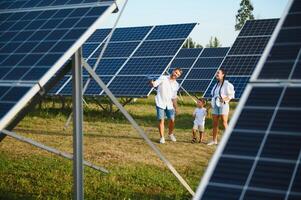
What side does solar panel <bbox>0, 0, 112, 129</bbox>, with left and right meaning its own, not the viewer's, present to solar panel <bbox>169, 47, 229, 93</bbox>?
back

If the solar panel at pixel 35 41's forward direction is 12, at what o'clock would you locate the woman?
The woman is roughly at 6 o'clock from the solar panel.

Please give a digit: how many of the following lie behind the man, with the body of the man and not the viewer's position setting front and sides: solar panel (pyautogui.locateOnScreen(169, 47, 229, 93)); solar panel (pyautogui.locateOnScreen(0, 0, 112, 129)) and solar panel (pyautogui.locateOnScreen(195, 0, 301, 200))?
1

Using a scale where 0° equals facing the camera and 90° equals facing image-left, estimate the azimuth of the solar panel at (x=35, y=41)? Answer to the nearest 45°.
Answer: approximately 45°

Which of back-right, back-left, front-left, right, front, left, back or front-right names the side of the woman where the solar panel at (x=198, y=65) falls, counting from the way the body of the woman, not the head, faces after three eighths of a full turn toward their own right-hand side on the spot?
front

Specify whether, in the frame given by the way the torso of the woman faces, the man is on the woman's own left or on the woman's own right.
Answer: on the woman's own right

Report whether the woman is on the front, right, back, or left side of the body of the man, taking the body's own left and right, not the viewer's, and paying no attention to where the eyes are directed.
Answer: left

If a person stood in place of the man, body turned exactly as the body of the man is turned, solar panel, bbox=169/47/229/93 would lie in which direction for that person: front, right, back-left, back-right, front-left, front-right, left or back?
back

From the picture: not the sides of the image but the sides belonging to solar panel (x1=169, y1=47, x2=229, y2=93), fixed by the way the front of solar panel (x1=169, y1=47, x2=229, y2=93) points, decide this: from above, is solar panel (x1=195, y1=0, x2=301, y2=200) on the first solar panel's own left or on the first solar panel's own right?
on the first solar panel's own left

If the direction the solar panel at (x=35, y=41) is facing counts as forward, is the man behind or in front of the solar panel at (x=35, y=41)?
behind
